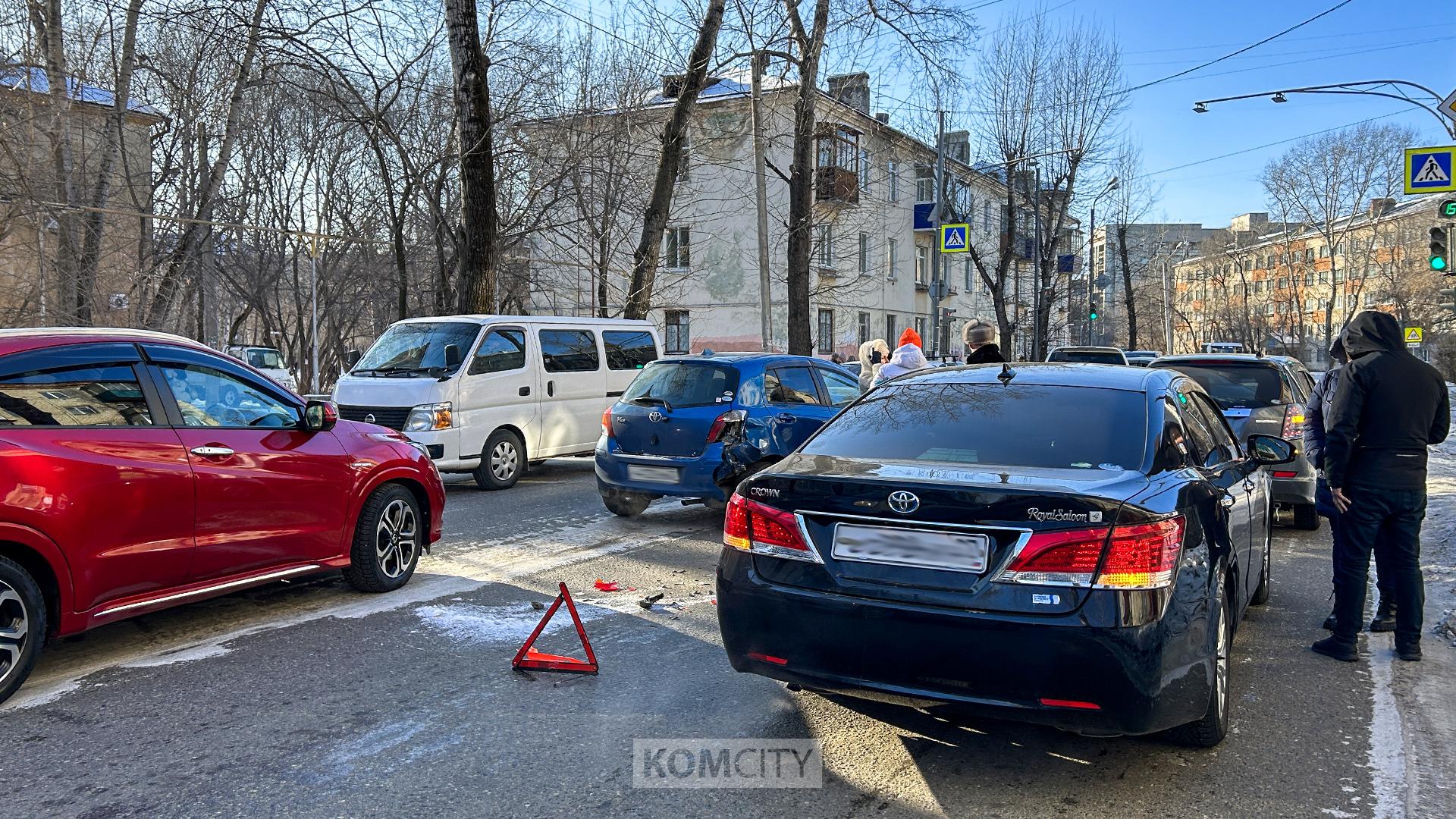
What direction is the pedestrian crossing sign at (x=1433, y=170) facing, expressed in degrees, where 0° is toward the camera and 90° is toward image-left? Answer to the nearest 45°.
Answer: approximately 0°

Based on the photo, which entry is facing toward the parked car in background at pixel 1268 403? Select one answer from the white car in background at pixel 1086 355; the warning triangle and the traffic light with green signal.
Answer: the traffic light with green signal

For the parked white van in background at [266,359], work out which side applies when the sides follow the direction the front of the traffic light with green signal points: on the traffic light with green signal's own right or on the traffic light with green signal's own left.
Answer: on the traffic light with green signal's own right

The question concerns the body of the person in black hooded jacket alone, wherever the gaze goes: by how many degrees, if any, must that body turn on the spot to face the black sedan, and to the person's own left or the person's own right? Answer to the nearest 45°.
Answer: approximately 135° to the person's own left

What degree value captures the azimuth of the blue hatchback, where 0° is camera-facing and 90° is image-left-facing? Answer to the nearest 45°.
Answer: approximately 225°

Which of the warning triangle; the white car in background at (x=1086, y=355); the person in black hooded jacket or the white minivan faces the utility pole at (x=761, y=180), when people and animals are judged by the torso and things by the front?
the person in black hooded jacket

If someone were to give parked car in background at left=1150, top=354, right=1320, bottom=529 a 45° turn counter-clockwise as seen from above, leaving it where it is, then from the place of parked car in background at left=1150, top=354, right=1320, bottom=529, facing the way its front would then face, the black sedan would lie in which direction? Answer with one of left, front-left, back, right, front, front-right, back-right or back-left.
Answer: back-left

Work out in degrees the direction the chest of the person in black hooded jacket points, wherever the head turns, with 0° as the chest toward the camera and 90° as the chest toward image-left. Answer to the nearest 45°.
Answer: approximately 135°

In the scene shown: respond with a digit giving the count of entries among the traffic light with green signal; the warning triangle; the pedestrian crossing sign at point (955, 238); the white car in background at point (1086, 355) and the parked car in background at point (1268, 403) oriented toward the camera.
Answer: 3

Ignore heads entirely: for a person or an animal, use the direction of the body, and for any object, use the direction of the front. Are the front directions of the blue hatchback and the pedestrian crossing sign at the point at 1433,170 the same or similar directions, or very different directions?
very different directions

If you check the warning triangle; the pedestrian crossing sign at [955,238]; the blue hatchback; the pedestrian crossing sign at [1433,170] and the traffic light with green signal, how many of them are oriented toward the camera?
4
